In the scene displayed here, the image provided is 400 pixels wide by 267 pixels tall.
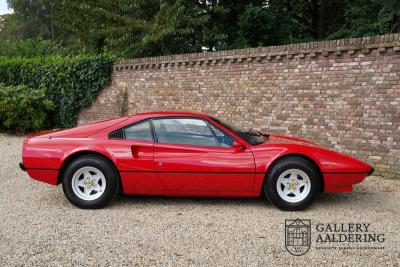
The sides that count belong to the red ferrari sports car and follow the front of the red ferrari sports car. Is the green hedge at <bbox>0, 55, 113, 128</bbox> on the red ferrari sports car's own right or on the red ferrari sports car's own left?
on the red ferrari sports car's own left

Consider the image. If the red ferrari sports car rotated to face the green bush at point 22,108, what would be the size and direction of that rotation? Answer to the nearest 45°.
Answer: approximately 135° to its left

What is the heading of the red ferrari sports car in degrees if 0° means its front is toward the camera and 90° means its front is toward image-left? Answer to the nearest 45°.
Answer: approximately 270°
